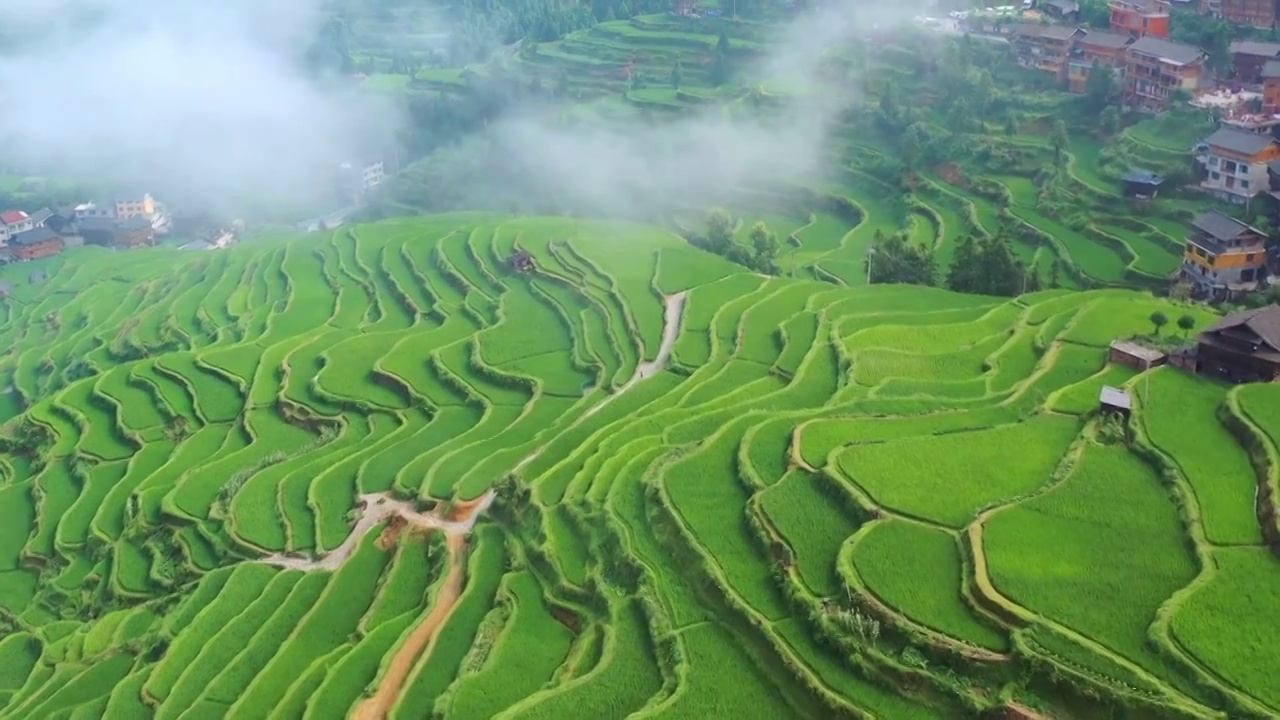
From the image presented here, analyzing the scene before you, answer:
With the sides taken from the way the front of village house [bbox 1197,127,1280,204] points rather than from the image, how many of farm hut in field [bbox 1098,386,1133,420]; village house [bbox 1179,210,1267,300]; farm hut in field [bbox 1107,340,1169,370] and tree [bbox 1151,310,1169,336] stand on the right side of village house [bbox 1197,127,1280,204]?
0

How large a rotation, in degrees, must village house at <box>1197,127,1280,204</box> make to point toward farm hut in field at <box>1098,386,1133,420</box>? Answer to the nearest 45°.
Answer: approximately 45° to its left

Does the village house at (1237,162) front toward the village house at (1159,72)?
no

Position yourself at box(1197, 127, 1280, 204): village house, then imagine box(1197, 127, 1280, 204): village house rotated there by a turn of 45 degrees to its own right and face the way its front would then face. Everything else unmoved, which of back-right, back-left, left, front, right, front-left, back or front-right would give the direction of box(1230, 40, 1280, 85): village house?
right

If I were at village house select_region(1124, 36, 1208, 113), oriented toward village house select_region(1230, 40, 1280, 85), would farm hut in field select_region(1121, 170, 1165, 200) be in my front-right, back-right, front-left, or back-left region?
back-right

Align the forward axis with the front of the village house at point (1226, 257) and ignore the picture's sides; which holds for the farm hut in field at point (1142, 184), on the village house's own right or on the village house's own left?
on the village house's own right

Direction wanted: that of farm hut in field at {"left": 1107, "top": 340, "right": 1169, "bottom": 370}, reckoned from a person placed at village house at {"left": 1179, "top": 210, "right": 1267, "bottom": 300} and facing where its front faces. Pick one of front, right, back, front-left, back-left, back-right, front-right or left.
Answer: front-left

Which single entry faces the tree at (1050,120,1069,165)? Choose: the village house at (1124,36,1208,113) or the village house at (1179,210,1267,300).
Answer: the village house at (1124,36,1208,113)

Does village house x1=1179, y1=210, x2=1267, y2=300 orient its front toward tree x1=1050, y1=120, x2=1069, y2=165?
no

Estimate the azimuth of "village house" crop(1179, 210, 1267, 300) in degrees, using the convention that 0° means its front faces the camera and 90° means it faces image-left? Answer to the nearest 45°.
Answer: approximately 45°

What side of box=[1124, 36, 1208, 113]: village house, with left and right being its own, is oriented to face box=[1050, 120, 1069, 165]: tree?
front

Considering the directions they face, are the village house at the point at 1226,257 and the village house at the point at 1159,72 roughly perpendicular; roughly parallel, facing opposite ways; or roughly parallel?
roughly parallel

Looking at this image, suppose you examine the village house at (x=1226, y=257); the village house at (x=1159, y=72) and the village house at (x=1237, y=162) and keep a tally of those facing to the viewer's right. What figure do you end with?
0

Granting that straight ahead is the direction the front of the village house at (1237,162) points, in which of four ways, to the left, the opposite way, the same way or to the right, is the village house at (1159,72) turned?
the same way

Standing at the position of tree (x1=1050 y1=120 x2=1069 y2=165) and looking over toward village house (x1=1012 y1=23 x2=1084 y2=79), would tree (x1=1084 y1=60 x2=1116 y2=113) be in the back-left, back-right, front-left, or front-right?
front-right

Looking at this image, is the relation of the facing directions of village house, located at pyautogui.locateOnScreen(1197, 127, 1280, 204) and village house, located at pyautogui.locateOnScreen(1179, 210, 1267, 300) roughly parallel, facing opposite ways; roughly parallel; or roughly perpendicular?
roughly parallel

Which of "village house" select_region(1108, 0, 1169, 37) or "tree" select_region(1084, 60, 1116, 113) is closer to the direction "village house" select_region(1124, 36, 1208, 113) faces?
the tree

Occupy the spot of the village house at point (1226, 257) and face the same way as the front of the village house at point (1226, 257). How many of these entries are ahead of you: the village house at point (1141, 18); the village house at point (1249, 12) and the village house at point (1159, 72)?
0

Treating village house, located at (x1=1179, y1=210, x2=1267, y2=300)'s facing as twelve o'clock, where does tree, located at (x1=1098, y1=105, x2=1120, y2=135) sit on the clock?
The tree is roughly at 4 o'clock from the village house.
